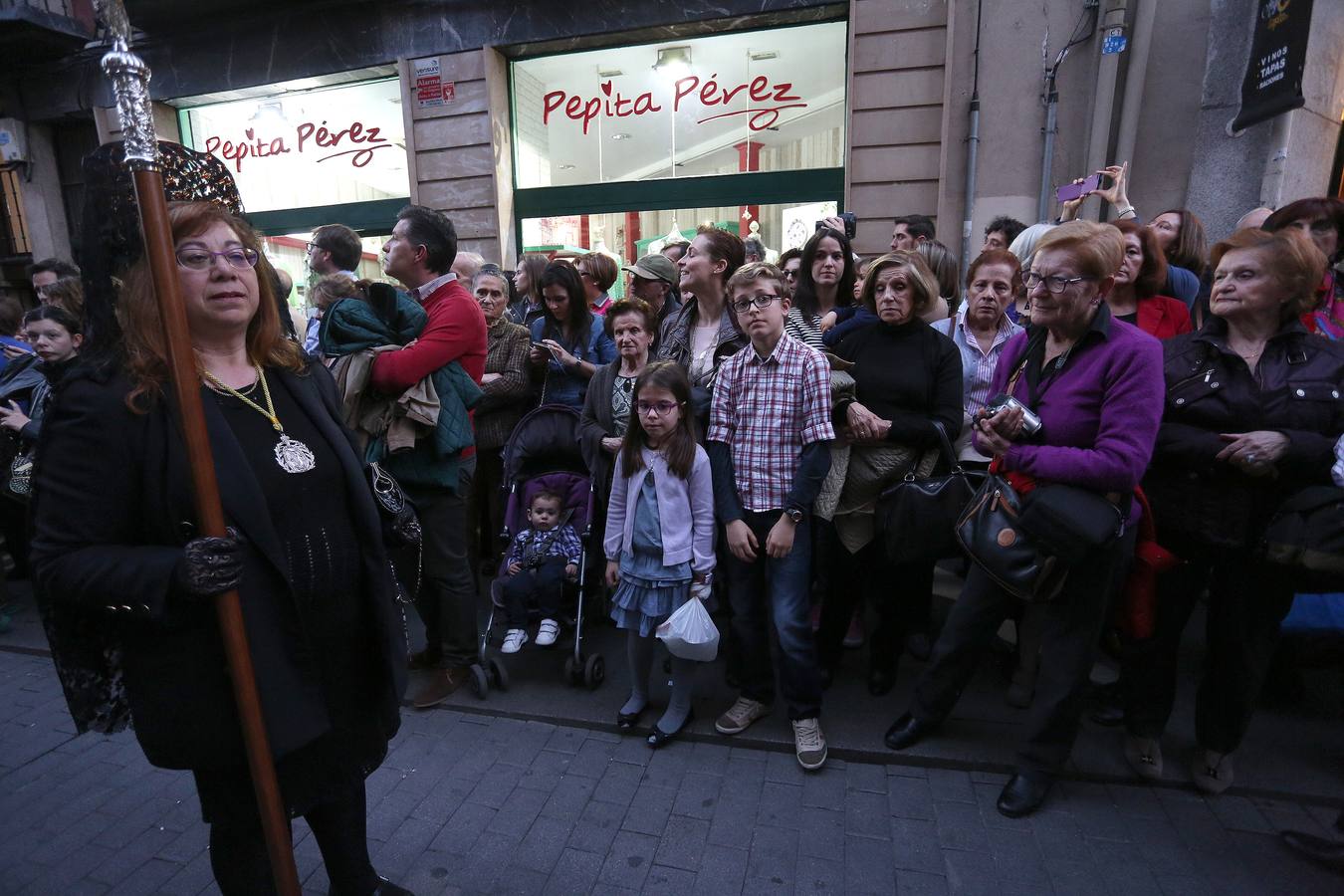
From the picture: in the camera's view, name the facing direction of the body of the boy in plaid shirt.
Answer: toward the camera

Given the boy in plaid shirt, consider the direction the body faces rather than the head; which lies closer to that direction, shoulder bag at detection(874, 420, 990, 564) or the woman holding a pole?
the woman holding a pole

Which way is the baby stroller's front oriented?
toward the camera

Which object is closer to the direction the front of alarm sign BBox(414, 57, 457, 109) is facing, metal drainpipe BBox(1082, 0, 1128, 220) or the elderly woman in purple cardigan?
the elderly woman in purple cardigan

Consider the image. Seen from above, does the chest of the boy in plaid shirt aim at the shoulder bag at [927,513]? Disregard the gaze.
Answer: no

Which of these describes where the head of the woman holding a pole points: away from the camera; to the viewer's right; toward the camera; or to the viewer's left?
toward the camera

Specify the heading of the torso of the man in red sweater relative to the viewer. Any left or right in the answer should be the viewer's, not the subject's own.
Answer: facing to the left of the viewer

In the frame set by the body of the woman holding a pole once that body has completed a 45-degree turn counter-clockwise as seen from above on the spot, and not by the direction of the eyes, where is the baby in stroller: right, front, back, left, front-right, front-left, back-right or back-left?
front-left

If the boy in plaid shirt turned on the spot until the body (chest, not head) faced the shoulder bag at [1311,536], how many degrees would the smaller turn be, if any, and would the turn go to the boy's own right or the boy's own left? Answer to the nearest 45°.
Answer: approximately 90° to the boy's own left

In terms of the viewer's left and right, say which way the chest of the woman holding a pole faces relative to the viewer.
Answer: facing the viewer and to the right of the viewer

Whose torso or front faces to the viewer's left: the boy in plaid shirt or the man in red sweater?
the man in red sweater

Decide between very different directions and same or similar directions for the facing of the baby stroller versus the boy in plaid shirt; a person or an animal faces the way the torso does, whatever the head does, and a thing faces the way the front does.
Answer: same or similar directions

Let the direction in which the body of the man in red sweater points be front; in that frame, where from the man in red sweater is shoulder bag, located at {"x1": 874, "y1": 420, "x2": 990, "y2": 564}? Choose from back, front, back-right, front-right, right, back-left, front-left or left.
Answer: back-left

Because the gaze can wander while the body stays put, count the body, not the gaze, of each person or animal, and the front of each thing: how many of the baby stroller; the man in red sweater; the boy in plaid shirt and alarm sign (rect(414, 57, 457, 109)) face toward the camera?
3

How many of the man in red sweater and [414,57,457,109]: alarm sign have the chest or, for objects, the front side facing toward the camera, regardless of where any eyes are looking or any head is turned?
1

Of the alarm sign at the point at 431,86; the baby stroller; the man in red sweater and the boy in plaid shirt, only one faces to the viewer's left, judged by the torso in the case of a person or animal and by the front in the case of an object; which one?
the man in red sweater

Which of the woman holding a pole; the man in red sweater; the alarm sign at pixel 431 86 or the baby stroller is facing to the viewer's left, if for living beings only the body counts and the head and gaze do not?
the man in red sweater
